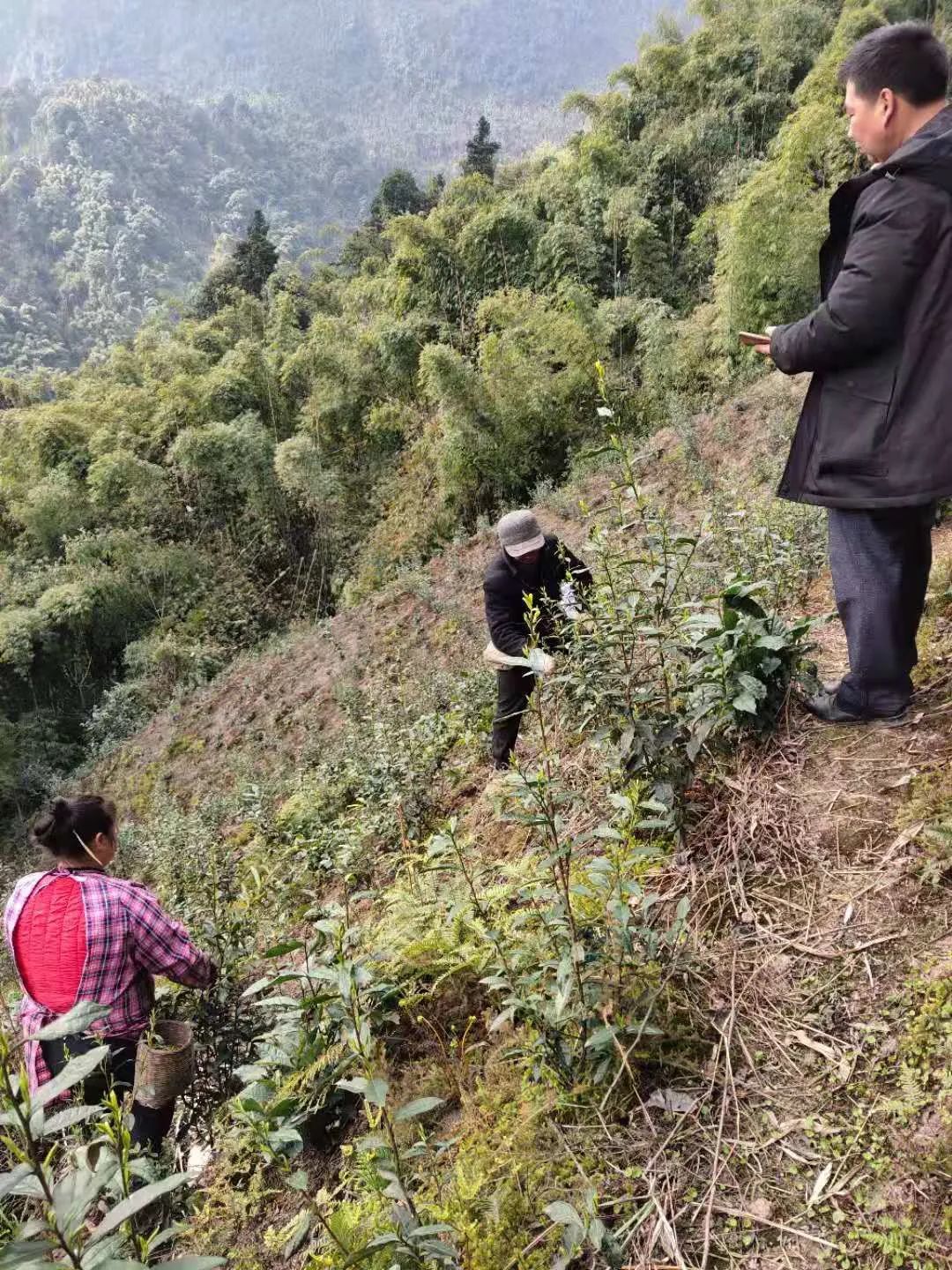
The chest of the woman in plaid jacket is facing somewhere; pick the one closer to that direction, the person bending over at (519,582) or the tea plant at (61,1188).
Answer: the person bending over

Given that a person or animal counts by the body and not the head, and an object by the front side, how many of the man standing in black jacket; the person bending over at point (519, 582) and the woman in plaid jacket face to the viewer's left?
1

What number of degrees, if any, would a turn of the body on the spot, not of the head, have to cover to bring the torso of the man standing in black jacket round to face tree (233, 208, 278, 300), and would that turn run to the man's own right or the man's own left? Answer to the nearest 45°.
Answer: approximately 45° to the man's own right

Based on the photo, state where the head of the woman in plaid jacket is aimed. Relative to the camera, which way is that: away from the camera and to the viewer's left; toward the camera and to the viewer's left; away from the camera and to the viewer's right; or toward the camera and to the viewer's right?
away from the camera and to the viewer's right

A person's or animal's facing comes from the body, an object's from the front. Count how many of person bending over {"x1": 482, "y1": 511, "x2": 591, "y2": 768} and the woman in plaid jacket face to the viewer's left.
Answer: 0

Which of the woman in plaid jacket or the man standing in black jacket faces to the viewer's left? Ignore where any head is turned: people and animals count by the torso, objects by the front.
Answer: the man standing in black jacket

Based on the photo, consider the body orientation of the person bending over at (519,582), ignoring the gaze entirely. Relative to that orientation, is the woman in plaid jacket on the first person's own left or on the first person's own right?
on the first person's own right

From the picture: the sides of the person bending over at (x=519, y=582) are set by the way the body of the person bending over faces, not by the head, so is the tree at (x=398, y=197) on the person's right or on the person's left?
on the person's left

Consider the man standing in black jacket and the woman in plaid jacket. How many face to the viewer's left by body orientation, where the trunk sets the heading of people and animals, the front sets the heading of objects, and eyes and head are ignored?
1

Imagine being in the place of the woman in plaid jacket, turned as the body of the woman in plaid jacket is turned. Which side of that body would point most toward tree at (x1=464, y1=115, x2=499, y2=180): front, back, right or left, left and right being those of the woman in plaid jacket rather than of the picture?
front

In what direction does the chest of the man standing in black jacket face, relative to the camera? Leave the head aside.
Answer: to the viewer's left

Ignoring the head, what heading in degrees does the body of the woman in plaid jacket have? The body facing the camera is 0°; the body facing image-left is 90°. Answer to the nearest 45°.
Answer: approximately 225°
